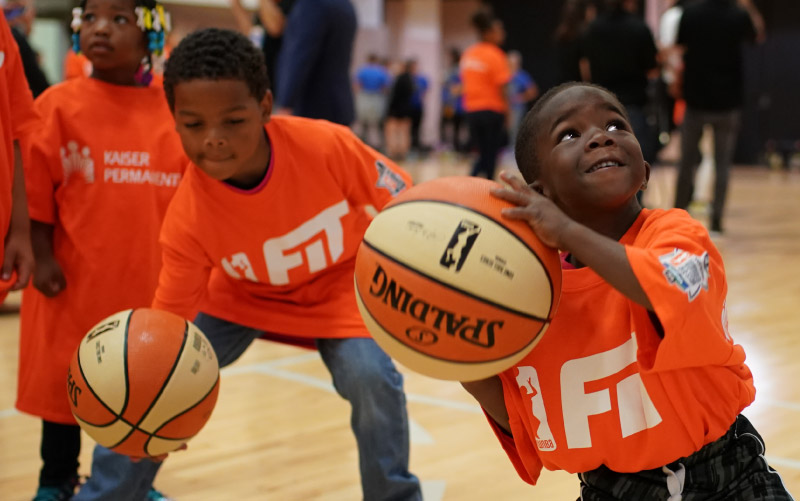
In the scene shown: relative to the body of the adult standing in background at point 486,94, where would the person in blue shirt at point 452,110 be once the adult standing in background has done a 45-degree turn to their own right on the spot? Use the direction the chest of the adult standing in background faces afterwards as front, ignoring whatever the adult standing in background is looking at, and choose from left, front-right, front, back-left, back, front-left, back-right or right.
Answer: left

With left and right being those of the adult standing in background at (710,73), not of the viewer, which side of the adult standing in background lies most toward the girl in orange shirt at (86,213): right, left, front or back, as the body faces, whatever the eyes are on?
back

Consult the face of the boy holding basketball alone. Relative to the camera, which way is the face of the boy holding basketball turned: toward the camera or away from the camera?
toward the camera

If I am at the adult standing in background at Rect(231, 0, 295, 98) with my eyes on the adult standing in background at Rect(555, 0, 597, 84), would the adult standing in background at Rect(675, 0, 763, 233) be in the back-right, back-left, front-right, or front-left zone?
front-right

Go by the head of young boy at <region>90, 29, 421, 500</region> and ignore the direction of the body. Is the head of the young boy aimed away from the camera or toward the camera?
toward the camera

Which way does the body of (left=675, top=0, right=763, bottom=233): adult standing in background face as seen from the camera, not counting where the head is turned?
away from the camera

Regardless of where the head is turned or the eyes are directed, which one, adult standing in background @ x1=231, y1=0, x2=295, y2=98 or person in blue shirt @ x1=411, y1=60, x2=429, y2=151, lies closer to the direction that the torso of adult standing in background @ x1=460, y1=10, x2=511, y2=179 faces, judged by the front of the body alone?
the person in blue shirt
